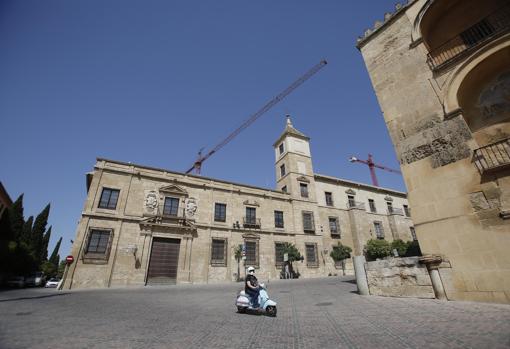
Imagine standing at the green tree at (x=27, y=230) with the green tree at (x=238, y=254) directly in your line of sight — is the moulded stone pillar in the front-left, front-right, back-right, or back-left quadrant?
front-right

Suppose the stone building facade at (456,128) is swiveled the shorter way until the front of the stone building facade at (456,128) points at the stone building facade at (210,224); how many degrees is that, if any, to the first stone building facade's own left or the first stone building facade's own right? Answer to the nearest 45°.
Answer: approximately 45° to the first stone building facade's own right

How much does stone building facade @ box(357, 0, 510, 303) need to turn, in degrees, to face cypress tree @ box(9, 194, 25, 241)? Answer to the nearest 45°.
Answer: approximately 45° to its right

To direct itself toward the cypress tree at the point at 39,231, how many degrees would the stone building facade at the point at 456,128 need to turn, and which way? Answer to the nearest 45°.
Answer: approximately 45° to its right

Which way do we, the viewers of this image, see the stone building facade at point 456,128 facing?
facing the viewer and to the left of the viewer

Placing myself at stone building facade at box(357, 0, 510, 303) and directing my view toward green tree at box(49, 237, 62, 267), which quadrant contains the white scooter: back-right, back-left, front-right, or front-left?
front-left

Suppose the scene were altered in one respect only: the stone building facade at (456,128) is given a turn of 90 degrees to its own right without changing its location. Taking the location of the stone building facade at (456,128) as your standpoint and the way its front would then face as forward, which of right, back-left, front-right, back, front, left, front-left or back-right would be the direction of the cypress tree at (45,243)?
front-left

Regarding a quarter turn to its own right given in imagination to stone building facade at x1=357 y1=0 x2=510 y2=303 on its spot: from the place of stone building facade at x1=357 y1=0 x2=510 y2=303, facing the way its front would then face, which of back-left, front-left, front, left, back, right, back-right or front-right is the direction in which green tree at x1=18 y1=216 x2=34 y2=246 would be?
front-left

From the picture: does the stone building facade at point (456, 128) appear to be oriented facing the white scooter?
yes

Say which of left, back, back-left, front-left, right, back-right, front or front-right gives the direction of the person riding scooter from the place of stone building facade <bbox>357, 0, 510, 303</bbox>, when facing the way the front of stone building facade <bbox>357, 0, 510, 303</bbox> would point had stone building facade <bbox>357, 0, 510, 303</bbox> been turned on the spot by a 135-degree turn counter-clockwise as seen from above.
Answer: back-right

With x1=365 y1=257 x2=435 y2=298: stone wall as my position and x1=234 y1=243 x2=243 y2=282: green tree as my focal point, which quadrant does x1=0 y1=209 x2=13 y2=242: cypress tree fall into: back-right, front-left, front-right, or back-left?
front-left

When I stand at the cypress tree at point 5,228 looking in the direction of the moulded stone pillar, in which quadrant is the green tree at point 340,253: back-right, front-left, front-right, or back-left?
front-left

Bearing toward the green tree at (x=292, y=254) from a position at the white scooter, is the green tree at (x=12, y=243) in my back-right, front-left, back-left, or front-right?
front-left

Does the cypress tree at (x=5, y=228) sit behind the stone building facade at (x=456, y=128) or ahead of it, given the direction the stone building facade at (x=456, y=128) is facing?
ahead
